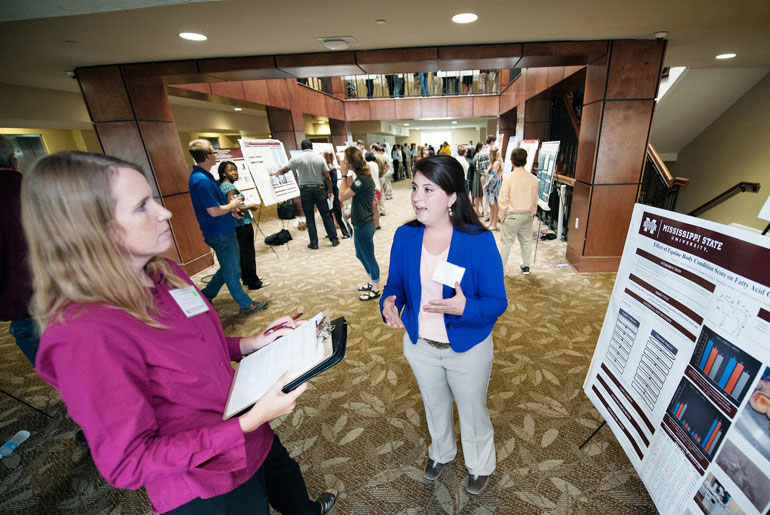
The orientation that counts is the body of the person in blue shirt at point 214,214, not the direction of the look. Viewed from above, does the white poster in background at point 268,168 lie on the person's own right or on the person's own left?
on the person's own left

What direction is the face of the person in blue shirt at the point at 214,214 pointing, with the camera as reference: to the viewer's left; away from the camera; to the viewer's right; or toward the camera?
to the viewer's right

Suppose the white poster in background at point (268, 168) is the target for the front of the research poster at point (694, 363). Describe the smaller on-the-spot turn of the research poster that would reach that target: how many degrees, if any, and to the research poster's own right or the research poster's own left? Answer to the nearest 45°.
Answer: approximately 45° to the research poster's own right

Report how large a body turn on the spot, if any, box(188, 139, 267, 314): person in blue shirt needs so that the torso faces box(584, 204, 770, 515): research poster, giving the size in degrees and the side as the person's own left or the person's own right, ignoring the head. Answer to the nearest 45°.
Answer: approximately 45° to the person's own right

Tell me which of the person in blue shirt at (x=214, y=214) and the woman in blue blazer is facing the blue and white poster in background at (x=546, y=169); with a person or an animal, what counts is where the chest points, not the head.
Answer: the person in blue shirt

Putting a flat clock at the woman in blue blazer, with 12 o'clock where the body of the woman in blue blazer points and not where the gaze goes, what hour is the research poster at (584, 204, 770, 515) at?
The research poster is roughly at 8 o'clock from the woman in blue blazer.

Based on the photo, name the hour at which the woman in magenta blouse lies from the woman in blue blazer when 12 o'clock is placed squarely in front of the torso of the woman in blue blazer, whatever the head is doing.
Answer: The woman in magenta blouse is roughly at 12 o'clock from the woman in blue blazer.

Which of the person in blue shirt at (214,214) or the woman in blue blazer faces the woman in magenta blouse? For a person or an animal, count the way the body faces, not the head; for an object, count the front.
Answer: the woman in blue blazer

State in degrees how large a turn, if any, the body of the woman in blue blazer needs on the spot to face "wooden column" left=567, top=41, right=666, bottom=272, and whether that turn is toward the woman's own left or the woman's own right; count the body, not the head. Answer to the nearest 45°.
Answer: approximately 180°

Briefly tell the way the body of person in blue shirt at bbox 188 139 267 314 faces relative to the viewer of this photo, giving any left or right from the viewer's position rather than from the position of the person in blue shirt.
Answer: facing to the right of the viewer
